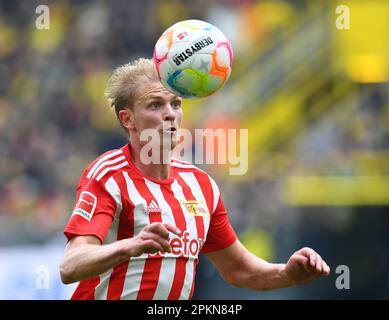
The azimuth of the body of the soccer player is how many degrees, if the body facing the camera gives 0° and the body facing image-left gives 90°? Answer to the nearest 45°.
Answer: approximately 315°
